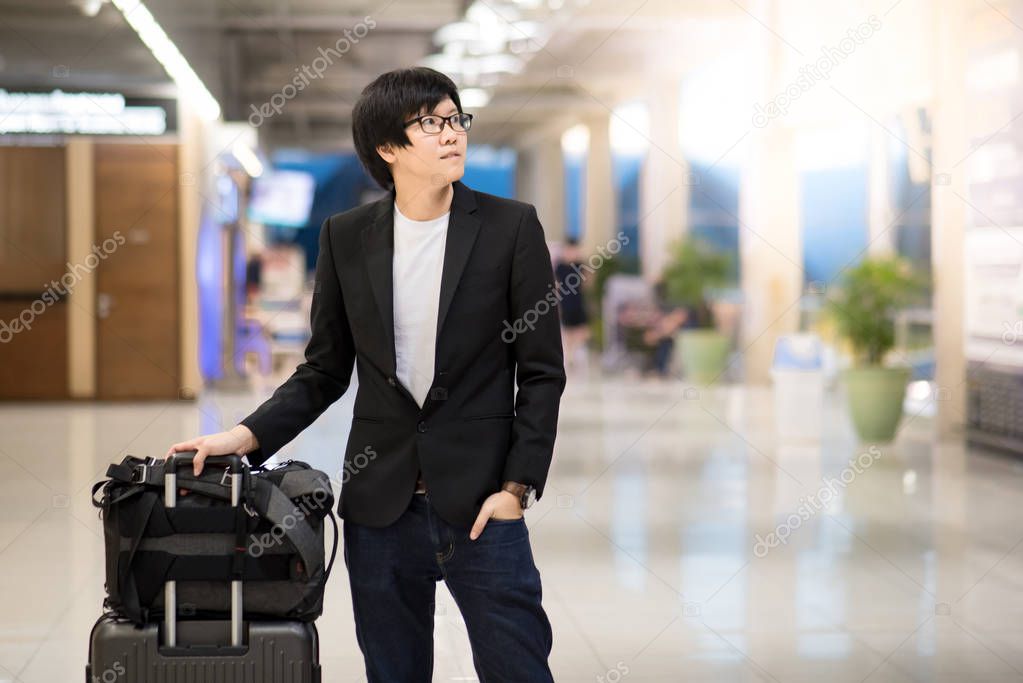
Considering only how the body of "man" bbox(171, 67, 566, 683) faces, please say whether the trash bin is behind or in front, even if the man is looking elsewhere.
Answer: behind

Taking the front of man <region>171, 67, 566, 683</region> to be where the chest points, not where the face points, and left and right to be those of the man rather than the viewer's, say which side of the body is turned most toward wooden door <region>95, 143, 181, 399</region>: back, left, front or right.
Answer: back

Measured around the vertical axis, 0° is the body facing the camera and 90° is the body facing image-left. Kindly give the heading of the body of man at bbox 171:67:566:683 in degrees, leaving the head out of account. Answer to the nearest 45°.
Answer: approximately 0°

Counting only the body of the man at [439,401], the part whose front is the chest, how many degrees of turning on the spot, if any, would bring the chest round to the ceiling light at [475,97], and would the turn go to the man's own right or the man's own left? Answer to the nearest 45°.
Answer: approximately 180°

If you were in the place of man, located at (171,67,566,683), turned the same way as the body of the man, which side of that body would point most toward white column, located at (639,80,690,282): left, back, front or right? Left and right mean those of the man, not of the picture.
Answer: back
